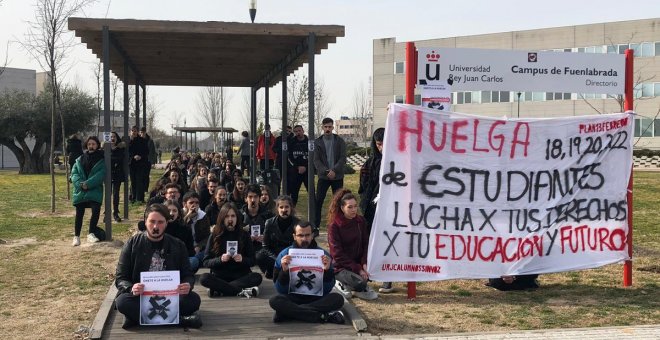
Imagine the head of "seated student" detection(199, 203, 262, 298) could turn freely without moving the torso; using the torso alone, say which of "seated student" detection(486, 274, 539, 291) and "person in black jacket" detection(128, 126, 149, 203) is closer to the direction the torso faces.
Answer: the seated student

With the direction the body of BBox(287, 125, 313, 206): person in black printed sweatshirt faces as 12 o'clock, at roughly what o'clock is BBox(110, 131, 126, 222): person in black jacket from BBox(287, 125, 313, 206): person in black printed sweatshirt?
BBox(110, 131, 126, 222): person in black jacket is roughly at 3 o'clock from BBox(287, 125, 313, 206): person in black printed sweatshirt.

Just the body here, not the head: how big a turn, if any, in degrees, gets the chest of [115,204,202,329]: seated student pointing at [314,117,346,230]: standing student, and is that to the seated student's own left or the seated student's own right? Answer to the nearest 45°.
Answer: approximately 135° to the seated student's own left

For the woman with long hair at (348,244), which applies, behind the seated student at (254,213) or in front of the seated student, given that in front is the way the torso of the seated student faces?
in front

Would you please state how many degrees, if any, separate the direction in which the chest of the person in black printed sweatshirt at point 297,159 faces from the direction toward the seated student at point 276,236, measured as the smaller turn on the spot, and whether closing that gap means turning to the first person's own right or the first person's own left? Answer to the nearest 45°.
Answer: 0° — they already face them

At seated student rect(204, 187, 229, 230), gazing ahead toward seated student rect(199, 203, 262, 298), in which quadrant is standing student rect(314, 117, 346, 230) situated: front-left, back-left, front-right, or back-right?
back-left

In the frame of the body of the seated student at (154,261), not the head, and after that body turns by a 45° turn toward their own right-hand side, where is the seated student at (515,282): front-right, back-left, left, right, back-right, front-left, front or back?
back-left

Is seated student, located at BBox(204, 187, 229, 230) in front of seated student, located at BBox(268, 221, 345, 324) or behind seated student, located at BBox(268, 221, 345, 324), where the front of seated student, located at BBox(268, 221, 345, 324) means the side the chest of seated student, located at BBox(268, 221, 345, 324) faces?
behind
